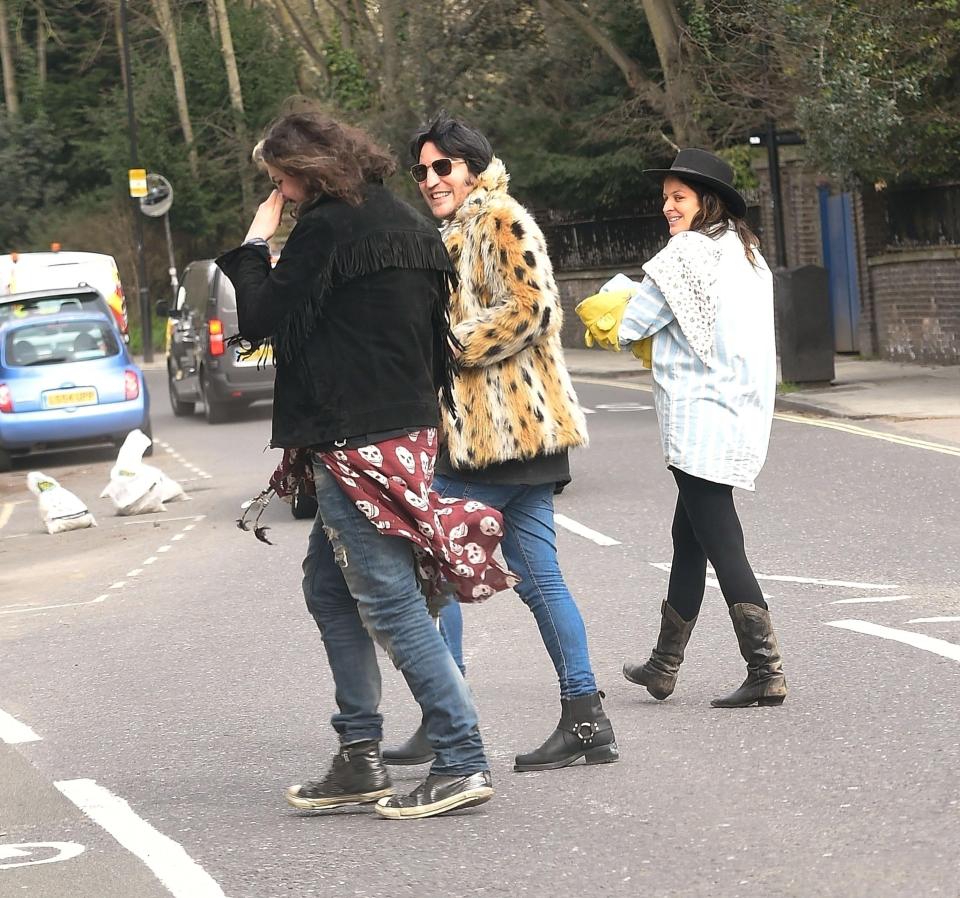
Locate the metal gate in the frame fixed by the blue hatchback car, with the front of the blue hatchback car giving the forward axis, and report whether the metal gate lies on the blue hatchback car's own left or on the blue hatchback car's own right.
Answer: on the blue hatchback car's own right

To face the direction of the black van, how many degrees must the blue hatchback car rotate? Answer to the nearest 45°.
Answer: approximately 45° to its right

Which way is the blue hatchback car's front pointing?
away from the camera

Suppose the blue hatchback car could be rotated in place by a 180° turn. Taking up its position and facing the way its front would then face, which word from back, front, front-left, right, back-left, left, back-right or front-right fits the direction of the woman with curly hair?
front

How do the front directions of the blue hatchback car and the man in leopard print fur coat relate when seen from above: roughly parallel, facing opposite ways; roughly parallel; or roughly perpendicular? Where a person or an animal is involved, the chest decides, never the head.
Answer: roughly perpendicular

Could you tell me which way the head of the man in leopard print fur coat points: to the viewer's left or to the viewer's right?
to the viewer's left

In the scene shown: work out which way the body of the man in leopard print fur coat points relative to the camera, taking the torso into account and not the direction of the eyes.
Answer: to the viewer's left

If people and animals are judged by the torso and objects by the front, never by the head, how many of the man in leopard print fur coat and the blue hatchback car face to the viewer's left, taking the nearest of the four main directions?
1

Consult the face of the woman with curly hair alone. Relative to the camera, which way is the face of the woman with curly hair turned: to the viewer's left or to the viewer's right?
to the viewer's left
